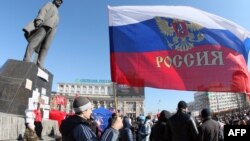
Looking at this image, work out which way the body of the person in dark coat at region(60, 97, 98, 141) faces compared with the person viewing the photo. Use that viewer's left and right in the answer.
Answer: facing away from the viewer and to the right of the viewer

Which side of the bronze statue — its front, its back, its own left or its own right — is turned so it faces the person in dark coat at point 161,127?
front

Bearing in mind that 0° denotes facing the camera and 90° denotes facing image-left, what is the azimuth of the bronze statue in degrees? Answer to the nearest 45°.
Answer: approximately 315°

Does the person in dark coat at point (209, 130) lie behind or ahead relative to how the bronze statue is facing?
ahead

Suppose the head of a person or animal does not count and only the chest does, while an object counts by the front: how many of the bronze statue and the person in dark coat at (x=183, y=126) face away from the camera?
1

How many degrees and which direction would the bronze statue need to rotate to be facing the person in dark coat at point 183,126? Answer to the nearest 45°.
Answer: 0° — it already faces them

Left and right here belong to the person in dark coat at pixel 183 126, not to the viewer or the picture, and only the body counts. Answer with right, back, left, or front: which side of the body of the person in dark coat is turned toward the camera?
back

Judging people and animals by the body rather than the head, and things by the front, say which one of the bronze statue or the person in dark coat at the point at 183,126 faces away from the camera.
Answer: the person in dark coat

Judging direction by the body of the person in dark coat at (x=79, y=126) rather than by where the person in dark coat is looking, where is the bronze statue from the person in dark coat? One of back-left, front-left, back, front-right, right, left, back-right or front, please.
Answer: front-left

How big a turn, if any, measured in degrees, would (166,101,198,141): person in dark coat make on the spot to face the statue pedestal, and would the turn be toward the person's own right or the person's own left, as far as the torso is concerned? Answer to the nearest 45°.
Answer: approximately 90° to the person's own left
